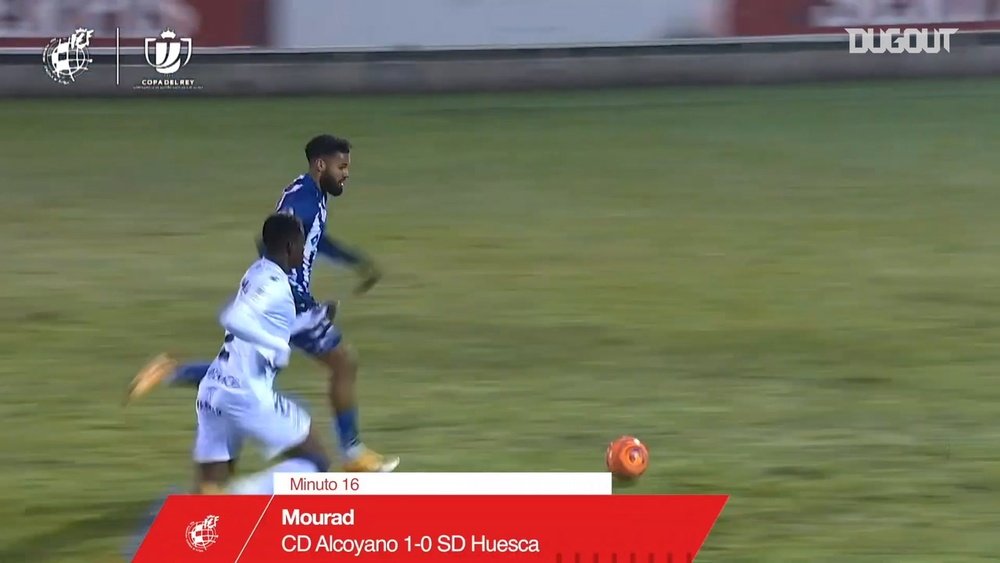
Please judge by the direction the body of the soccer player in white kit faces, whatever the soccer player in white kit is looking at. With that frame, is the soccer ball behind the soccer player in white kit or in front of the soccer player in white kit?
in front

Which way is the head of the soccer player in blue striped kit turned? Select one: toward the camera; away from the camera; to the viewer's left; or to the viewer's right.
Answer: to the viewer's right

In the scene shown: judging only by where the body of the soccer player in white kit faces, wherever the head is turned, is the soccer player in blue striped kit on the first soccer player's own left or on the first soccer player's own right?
on the first soccer player's own left

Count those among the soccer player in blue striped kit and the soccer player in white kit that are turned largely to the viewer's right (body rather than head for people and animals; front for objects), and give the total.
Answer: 2

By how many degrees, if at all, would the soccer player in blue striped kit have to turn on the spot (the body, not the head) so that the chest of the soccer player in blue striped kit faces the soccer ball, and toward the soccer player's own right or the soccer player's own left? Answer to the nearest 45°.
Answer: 0° — they already face it

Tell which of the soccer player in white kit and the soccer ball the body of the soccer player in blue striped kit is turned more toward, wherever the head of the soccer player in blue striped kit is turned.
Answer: the soccer ball

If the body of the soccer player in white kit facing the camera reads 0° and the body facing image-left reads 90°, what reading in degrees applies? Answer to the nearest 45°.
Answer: approximately 270°

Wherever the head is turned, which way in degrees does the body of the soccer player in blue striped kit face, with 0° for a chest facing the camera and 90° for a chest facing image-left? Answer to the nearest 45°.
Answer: approximately 270°

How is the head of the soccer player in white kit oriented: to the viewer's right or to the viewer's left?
to the viewer's right

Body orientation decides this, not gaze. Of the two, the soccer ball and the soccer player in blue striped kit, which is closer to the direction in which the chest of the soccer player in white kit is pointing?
the soccer ball
